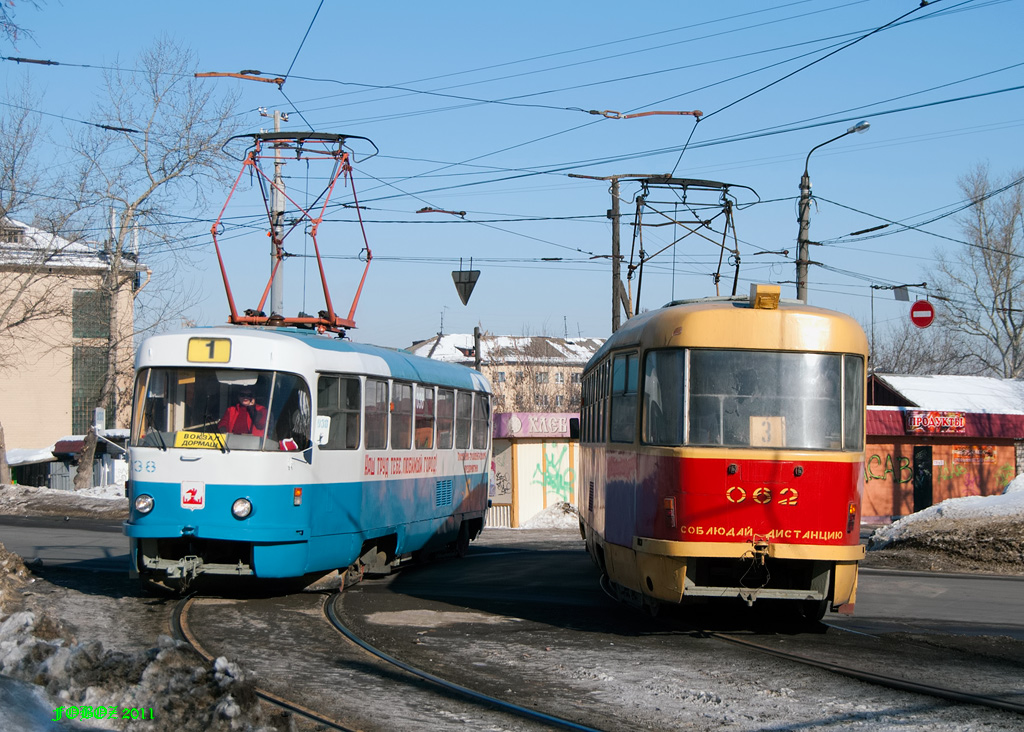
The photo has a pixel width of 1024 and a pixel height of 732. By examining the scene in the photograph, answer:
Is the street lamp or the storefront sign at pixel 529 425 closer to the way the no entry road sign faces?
the street lamp

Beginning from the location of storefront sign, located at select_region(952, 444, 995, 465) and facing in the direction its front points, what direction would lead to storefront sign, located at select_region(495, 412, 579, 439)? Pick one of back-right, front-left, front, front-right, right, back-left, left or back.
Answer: front-right

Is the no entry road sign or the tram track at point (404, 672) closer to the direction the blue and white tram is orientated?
the tram track

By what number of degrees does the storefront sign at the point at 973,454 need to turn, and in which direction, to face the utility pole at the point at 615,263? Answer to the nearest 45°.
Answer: approximately 45° to its right

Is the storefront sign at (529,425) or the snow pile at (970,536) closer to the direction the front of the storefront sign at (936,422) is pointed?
the snow pile

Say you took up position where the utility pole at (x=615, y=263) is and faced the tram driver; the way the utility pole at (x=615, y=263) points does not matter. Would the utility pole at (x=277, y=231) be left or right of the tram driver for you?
right

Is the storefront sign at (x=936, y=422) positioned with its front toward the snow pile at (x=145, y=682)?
yes

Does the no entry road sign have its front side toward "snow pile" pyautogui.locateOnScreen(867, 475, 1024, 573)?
yes

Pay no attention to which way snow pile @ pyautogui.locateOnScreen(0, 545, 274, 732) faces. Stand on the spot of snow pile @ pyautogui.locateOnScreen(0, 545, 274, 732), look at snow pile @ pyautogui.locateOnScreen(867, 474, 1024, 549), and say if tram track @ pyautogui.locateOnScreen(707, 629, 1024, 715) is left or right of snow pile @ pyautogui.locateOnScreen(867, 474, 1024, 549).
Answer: right

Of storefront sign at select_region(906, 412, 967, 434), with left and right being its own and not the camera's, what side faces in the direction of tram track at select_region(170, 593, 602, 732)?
front
